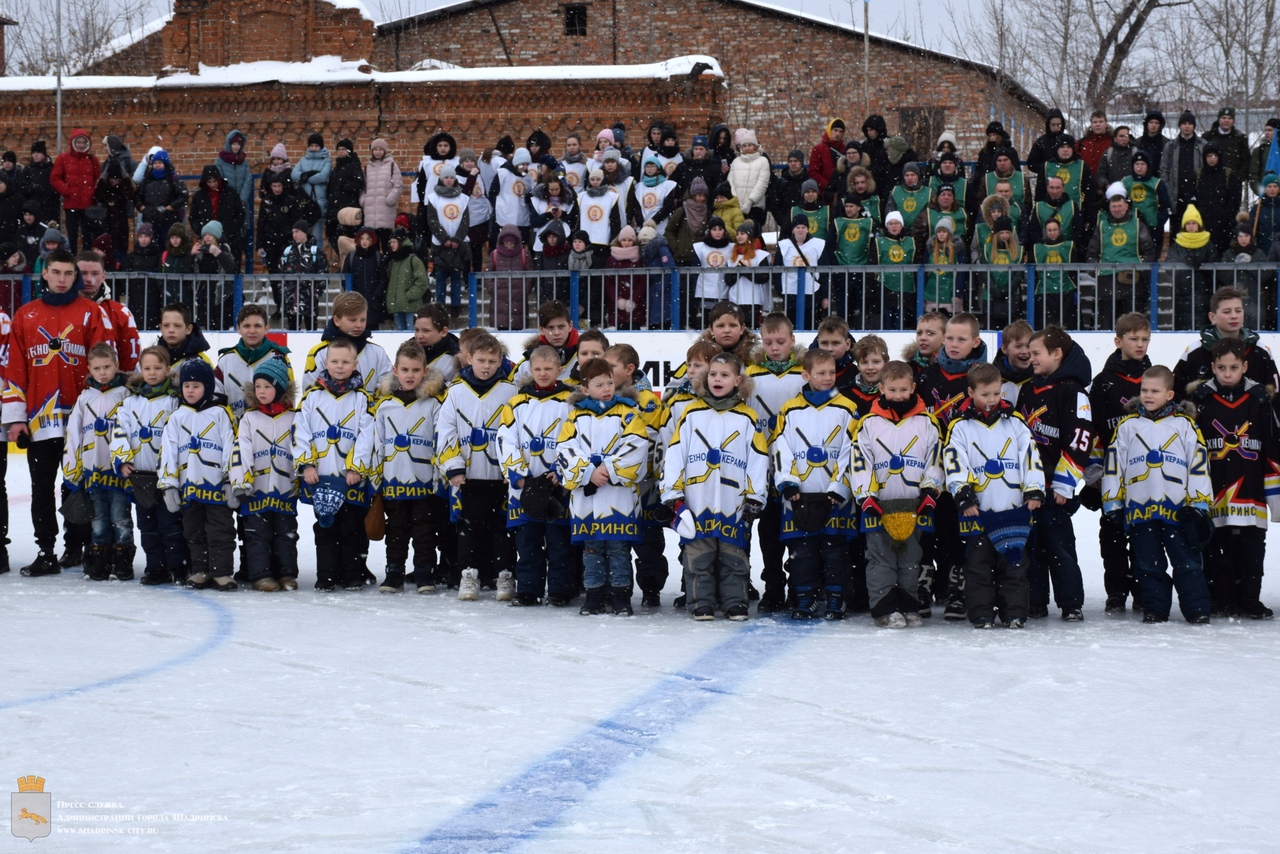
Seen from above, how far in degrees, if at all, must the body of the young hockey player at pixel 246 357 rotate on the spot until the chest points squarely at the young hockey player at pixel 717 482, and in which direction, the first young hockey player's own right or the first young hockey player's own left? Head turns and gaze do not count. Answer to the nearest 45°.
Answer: approximately 45° to the first young hockey player's own left

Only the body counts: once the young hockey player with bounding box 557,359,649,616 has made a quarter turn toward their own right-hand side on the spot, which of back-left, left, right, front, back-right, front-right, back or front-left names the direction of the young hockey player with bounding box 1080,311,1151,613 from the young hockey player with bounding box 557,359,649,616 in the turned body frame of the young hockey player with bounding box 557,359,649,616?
back

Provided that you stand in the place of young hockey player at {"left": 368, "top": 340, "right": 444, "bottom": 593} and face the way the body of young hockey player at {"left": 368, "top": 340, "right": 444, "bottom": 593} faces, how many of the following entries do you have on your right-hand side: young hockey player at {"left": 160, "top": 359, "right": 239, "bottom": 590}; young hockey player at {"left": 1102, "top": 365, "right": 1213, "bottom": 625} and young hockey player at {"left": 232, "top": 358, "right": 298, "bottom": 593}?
2

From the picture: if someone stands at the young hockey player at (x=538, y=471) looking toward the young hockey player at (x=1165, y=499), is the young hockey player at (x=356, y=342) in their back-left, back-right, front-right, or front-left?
back-left

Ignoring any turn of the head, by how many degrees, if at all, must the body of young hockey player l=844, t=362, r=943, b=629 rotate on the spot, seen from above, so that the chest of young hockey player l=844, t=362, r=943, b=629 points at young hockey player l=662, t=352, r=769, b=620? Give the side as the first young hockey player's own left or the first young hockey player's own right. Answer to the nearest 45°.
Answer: approximately 90° to the first young hockey player's own right

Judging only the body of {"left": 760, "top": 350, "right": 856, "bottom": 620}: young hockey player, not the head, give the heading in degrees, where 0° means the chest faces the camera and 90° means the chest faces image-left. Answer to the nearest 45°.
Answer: approximately 0°
